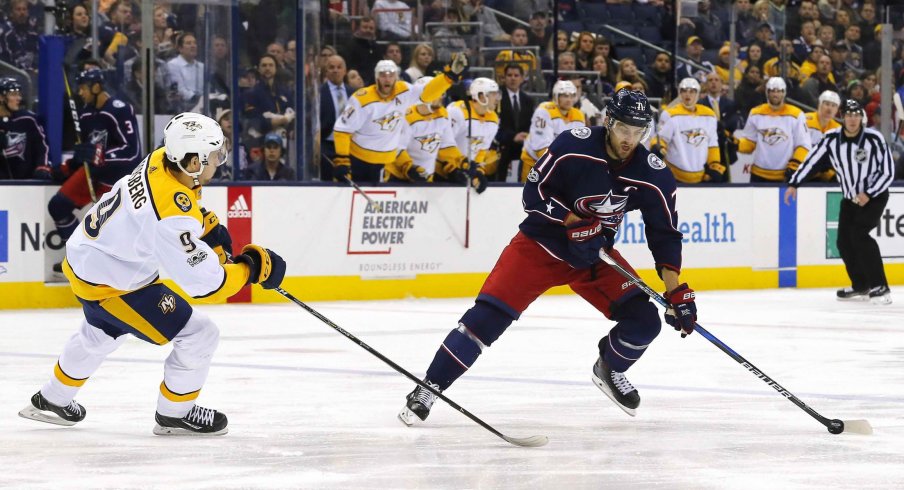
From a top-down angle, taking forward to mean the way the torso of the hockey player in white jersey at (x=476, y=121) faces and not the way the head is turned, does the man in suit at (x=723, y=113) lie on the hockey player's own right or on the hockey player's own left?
on the hockey player's own left

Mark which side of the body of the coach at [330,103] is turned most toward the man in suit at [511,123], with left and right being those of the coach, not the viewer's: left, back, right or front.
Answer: left

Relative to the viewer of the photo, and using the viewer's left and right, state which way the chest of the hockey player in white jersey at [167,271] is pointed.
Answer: facing to the right of the viewer

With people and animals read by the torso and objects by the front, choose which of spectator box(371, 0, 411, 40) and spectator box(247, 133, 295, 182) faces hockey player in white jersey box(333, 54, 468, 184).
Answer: spectator box(371, 0, 411, 40)

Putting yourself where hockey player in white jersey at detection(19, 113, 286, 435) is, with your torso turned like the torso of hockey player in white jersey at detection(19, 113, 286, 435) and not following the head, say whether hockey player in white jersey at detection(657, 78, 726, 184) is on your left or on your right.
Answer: on your left

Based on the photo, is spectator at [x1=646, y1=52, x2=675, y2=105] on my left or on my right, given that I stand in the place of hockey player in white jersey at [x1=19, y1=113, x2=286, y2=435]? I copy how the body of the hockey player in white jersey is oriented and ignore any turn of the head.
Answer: on my left

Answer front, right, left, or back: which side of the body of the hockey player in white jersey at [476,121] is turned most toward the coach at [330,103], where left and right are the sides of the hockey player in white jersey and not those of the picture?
right

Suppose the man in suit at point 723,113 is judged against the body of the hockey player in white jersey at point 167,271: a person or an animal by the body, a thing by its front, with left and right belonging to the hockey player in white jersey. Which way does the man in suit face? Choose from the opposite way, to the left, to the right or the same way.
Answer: to the right
